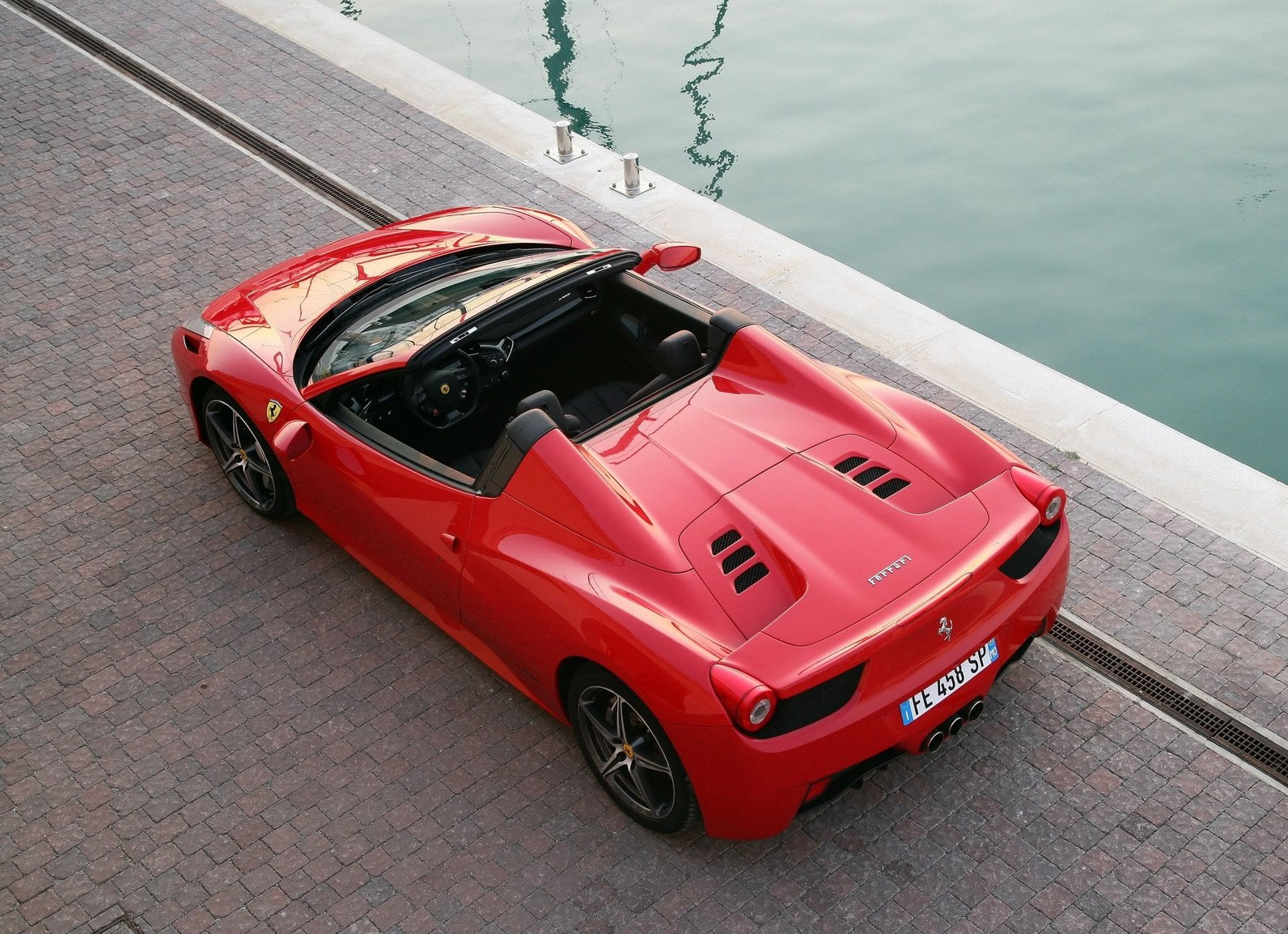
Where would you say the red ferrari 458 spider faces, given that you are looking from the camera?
facing away from the viewer and to the left of the viewer

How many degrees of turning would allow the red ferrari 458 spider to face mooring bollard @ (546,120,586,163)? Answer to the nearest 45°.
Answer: approximately 45° to its right
